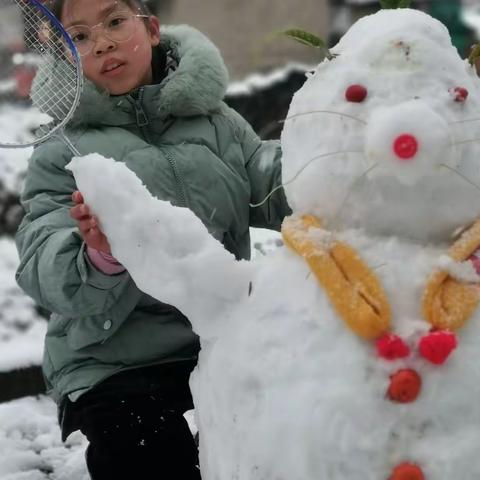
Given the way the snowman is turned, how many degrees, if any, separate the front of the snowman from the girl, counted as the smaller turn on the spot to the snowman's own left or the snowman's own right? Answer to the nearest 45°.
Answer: approximately 135° to the snowman's own right

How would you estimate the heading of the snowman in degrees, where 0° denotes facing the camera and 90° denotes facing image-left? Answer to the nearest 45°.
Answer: approximately 0°

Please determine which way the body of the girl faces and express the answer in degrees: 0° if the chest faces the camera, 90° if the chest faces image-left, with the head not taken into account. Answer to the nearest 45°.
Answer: approximately 0°

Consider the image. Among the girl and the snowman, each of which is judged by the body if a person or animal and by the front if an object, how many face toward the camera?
2
